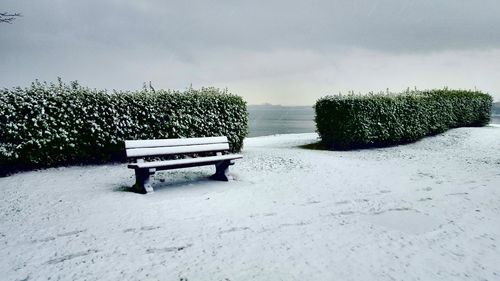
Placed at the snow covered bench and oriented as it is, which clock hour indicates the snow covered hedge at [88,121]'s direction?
The snow covered hedge is roughly at 6 o'clock from the snow covered bench.

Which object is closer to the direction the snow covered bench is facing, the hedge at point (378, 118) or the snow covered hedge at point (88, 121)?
the hedge

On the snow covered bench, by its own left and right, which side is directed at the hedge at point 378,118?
left
